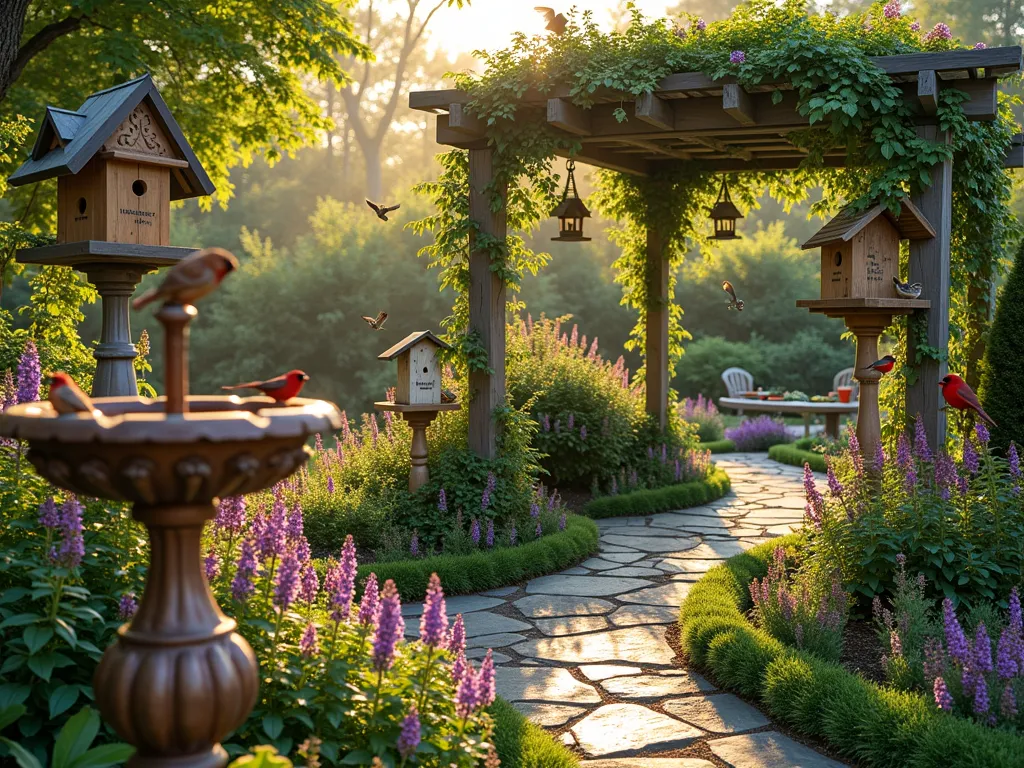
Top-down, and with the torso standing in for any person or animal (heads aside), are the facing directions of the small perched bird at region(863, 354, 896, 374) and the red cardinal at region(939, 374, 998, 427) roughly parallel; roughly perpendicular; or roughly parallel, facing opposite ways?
roughly parallel, facing opposite ways

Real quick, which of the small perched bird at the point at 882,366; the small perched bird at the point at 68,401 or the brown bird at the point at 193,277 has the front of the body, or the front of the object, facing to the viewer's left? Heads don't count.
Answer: the small perched bird at the point at 68,401

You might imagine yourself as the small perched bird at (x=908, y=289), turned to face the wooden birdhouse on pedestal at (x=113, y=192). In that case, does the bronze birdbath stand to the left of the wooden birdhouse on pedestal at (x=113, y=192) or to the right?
left

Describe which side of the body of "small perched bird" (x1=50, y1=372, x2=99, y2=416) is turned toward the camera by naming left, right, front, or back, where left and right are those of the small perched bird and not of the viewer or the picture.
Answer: left

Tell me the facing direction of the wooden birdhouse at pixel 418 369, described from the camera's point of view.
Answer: facing the viewer and to the right of the viewer

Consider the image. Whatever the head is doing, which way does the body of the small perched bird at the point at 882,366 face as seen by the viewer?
to the viewer's right

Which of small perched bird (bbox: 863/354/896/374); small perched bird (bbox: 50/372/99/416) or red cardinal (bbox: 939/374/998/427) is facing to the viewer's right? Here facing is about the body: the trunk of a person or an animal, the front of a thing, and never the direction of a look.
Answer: small perched bird (bbox: 863/354/896/374)

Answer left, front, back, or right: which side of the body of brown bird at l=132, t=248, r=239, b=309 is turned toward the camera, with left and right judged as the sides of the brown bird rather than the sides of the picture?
right

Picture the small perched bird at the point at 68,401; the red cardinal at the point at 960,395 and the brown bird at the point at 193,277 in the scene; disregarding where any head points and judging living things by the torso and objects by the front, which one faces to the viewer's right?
the brown bird

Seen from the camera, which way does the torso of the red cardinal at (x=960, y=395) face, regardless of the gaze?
to the viewer's left
